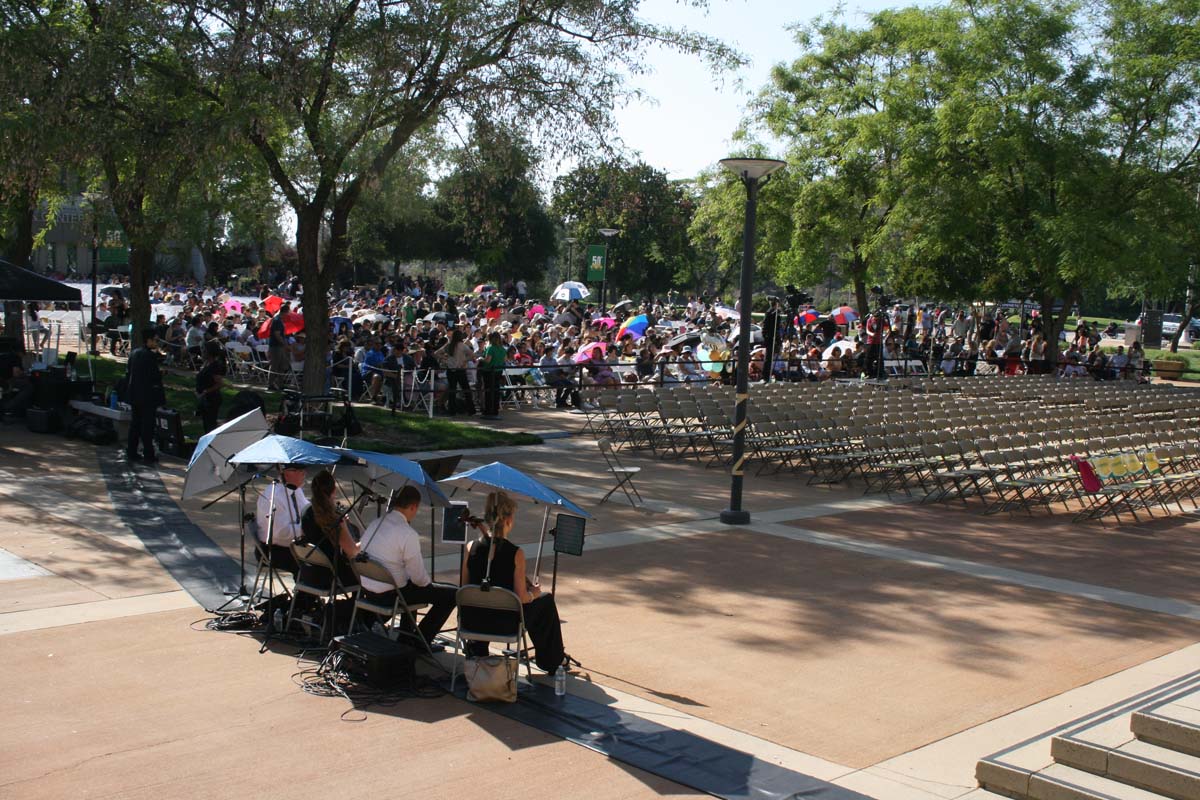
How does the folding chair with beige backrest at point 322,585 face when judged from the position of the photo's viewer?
facing away from the viewer and to the right of the viewer

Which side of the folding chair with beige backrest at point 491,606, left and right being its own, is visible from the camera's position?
back

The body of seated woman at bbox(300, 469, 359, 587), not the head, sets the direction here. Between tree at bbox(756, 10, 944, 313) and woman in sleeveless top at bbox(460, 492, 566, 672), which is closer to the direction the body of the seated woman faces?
the tree

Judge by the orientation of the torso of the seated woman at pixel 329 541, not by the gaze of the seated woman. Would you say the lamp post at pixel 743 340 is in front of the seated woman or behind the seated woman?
in front

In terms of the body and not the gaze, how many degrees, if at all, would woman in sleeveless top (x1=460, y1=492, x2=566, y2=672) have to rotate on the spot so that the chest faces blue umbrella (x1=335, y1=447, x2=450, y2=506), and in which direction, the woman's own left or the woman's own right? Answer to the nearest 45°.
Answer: approximately 90° to the woman's own left

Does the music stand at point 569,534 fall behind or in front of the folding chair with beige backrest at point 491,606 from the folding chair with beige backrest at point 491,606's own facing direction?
in front

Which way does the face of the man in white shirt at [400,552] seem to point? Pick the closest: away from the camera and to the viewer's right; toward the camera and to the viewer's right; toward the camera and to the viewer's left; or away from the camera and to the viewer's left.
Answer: away from the camera and to the viewer's right

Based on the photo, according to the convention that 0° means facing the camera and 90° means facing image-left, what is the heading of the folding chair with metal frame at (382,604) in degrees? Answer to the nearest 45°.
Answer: approximately 225°

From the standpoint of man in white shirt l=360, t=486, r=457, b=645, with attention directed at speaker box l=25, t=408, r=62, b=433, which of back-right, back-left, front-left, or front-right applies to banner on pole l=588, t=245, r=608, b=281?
front-right

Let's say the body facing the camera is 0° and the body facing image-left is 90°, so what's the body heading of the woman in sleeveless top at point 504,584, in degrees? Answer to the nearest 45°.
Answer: approximately 225°

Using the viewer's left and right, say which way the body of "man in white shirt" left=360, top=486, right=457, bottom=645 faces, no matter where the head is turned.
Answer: facing away from the viewer and to the right of the viewer

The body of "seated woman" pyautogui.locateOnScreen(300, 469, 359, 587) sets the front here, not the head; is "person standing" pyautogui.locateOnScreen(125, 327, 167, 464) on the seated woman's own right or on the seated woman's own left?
on the seated woman's own left

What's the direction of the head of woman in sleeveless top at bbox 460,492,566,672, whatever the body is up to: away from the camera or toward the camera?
away from the camera

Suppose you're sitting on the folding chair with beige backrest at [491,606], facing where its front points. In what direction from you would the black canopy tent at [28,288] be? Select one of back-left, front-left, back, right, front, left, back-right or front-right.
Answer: front-left

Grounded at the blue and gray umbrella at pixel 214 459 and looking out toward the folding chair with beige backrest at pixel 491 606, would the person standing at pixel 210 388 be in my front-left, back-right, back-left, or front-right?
back-left
